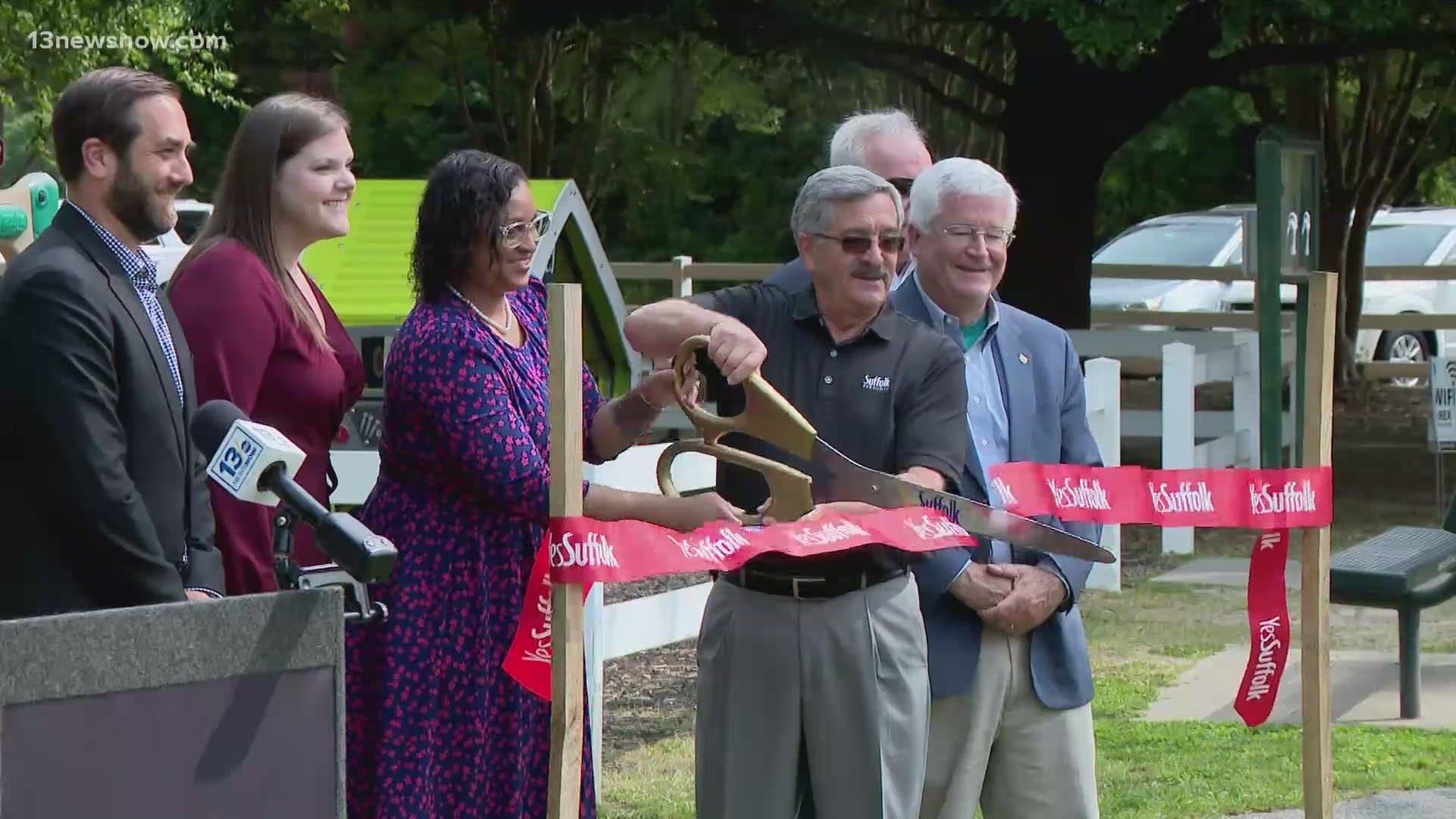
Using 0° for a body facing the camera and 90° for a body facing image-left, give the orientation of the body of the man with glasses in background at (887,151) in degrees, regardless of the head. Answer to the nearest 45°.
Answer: approximately 315°

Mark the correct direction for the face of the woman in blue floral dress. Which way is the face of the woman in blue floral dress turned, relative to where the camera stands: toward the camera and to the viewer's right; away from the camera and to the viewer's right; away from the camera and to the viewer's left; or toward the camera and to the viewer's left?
toward the camera and to the viewer's right

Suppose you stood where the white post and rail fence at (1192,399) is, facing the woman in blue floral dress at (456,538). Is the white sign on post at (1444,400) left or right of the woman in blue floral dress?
left

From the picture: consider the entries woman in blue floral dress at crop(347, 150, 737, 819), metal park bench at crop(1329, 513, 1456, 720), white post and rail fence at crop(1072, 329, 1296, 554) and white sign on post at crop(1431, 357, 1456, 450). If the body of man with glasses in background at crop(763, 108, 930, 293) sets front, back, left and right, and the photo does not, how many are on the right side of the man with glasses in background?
1

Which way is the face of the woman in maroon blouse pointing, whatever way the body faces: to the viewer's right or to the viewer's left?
to the viewer's right

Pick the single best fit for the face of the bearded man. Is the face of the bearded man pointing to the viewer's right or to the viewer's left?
to the viewer's right

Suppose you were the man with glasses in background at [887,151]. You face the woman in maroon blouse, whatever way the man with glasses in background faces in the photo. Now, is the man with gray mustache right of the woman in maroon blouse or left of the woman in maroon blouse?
left

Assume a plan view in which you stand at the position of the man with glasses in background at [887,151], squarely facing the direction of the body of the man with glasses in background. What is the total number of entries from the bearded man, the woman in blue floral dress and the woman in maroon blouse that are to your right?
3

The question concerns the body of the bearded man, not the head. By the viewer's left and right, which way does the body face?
facing the viewer and to the right of the viewer

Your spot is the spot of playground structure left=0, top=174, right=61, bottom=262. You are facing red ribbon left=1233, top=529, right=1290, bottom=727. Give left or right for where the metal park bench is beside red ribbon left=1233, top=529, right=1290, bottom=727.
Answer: left
